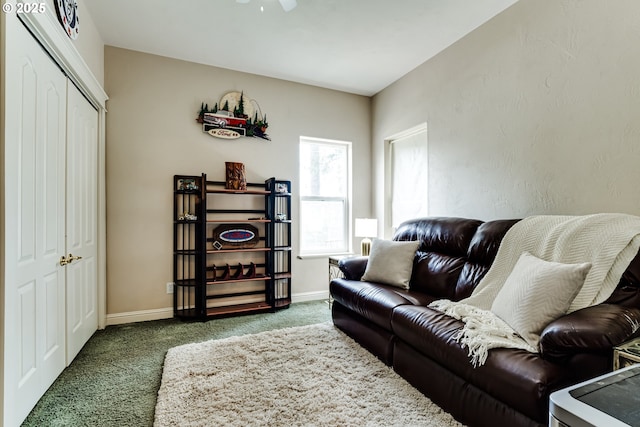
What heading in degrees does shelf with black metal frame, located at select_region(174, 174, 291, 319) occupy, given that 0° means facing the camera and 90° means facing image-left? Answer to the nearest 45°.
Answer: approximately 0°

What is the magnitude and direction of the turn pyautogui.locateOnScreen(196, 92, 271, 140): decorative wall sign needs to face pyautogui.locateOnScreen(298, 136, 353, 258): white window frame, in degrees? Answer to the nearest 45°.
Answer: approximately 90° to its left

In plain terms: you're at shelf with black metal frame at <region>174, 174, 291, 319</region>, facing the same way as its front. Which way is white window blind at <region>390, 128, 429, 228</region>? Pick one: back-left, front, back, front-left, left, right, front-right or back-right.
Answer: left

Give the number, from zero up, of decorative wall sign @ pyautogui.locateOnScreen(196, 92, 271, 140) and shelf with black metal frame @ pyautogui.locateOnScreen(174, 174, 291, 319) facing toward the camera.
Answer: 2

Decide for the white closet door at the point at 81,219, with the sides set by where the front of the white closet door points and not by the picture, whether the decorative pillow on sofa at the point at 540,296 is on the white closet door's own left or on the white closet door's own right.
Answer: on the white closet door's own right

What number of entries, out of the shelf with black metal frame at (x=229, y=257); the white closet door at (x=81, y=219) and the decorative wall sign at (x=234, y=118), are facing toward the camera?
2

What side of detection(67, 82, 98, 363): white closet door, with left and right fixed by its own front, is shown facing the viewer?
right

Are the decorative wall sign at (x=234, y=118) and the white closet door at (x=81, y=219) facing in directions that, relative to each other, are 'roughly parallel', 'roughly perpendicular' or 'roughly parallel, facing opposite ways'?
roughly perpendicular

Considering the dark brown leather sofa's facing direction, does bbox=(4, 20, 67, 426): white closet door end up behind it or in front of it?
in front

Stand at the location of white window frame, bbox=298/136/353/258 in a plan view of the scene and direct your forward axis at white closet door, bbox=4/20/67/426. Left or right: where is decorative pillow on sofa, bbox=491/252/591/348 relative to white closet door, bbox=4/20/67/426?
left

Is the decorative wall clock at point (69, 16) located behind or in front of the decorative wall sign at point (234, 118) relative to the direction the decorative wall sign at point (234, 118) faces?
in front

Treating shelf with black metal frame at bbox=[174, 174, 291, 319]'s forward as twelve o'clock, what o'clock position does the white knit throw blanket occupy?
The white knit throw blanket is roughly at 11 o'clock from the shelf with black metal frame.

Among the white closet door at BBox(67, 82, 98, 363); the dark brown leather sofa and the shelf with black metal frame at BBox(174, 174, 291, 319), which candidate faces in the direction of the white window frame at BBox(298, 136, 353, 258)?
the white closet door

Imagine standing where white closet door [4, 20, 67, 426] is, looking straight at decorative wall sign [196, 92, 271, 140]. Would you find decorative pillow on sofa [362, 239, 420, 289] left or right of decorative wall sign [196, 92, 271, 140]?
right

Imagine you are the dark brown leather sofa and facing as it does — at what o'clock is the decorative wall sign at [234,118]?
The decorative wall sign is roughly at 2 o'clock from the dark brown leather sofa.

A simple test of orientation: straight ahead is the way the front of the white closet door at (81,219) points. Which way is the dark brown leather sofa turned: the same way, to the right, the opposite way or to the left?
the opposite way
